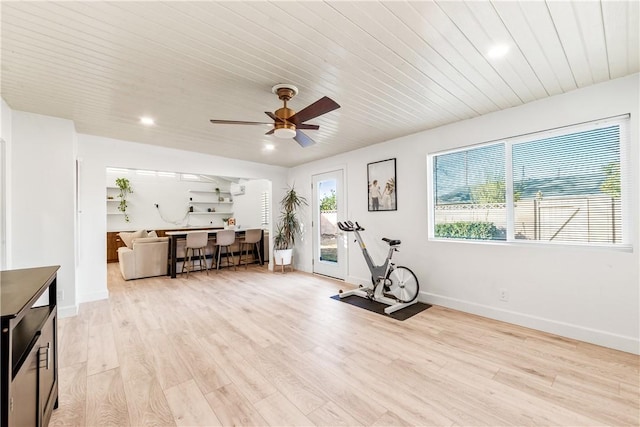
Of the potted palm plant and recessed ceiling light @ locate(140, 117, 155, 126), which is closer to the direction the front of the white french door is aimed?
the recessed ceiling light

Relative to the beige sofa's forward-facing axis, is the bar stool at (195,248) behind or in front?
behind

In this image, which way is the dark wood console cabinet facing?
to the viewer's right

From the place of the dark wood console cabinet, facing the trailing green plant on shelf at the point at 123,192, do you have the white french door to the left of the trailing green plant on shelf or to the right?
right

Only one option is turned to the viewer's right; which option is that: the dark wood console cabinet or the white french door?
the dark wood console cabinet

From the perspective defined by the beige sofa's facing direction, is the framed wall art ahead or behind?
behind

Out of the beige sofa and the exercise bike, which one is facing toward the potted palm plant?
the exercise bike

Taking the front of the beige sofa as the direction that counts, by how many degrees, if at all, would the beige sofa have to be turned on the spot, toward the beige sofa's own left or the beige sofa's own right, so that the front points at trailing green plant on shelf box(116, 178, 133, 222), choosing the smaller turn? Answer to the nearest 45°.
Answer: approximately 45° to the beige sofa's own right

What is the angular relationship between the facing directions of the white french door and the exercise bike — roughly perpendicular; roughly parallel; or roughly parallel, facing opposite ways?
roughly perpendicular

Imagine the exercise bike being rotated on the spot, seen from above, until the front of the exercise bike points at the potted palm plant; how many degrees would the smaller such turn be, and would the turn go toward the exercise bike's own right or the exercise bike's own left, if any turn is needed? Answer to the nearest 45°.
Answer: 0° — it already faces it

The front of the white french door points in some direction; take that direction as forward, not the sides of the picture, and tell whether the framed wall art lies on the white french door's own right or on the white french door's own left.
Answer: on the white french door's own left

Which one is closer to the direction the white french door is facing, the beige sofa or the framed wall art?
the beige sofa

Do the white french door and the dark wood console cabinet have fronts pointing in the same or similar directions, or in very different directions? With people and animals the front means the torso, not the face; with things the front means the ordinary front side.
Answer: very different directions

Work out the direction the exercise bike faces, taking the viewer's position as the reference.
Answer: facing away from the viewer and to the left of the viewer
